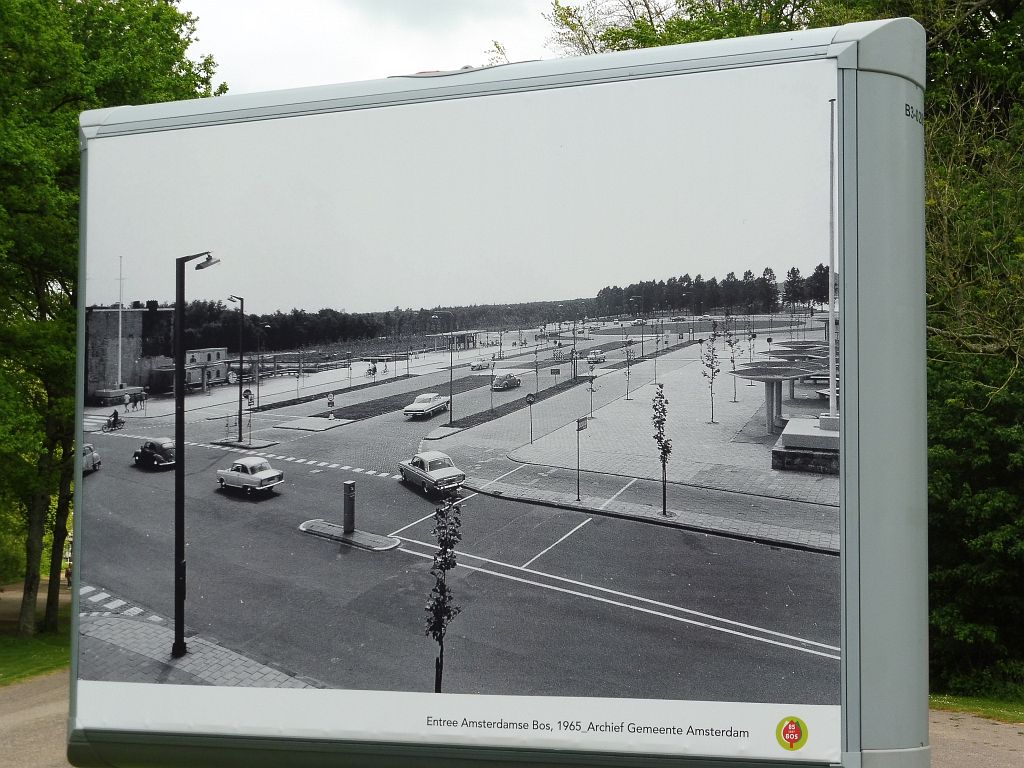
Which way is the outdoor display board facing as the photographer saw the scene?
facing the viewer and to the left of the viewer
